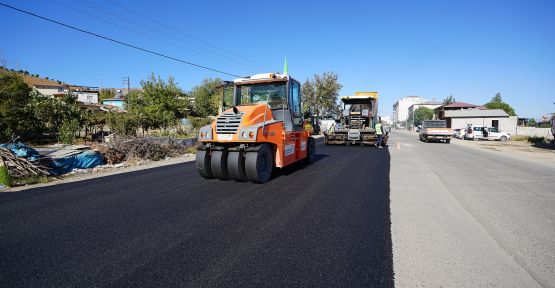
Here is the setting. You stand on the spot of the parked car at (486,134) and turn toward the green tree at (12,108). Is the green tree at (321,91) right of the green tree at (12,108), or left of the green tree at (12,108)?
right

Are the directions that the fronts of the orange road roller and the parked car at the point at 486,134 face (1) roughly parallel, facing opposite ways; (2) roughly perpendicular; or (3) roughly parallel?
roughly perpendicular

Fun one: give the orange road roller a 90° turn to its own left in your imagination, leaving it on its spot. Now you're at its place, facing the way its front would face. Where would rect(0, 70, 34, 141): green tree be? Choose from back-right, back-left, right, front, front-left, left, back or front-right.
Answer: back

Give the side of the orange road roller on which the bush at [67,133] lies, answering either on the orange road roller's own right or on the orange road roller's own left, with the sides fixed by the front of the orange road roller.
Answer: on the orange road roller's own right

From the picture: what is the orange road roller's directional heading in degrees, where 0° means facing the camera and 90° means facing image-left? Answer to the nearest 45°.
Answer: approximately 45°

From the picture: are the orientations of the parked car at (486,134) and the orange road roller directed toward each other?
no

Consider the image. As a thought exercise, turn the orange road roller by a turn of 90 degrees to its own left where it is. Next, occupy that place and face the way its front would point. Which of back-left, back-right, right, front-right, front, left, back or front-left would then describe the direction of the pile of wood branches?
back-right

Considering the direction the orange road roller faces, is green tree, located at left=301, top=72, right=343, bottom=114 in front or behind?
behind

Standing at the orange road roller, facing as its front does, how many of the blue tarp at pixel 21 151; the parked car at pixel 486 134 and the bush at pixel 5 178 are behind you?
1
